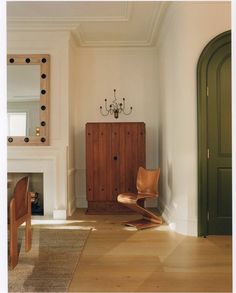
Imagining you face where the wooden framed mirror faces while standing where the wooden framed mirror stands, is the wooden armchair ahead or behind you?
ahead

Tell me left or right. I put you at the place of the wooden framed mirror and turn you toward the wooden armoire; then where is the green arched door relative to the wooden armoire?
right

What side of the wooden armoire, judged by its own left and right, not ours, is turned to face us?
front

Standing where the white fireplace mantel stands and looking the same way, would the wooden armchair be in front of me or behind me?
in front

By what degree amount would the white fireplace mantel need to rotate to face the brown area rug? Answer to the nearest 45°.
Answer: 0° — it already faces it

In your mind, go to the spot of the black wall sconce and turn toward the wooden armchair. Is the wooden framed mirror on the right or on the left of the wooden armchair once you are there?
right

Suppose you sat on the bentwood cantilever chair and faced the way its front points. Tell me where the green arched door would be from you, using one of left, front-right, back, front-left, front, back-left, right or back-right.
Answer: left

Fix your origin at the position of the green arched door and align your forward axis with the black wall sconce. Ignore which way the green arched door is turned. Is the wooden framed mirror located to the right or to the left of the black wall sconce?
left

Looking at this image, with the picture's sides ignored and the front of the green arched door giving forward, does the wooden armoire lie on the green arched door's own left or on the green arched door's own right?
on the green arched door's own right

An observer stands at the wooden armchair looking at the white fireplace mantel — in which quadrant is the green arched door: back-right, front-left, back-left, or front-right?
front-right

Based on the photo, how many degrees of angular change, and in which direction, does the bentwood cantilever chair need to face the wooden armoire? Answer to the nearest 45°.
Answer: approximately 90° to its right
